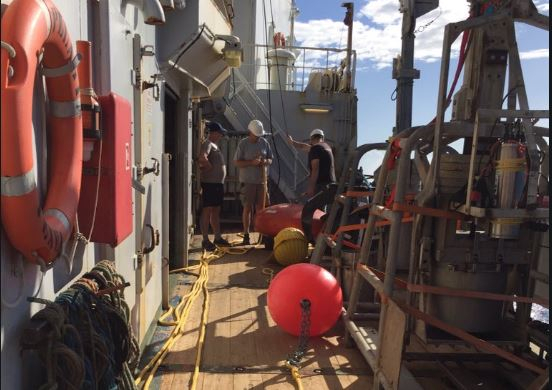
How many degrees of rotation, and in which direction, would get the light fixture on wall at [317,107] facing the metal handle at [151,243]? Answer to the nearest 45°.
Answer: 0° — it already faces it

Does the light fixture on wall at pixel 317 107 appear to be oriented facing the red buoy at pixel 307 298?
yes

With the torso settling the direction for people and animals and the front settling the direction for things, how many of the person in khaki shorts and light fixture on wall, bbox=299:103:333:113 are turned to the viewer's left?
0

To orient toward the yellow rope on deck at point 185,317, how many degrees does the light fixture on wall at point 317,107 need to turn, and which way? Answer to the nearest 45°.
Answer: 0° — it already faces it

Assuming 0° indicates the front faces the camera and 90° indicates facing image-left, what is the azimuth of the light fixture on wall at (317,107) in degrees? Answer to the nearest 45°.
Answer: approximately 0°

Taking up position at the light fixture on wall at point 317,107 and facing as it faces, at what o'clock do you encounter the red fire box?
The red fire box is roughly at 12 o'clock from the light fixture on wall.
